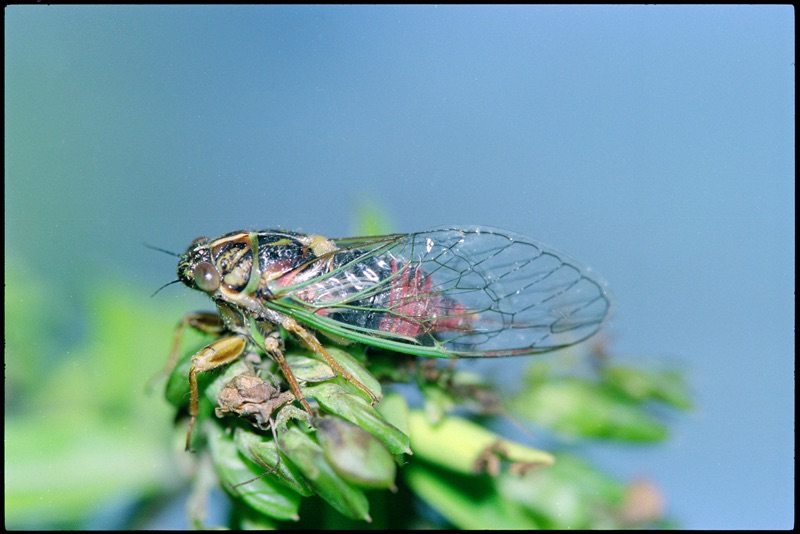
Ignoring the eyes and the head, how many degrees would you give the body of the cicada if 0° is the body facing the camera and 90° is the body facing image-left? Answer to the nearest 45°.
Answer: approximately 90°

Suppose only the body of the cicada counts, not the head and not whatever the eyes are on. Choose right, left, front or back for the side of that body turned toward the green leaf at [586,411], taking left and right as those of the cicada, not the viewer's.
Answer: back
